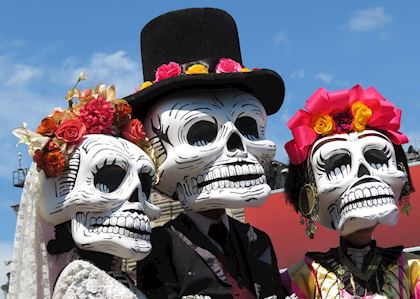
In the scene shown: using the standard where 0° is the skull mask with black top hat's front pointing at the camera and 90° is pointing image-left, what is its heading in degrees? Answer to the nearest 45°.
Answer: approximately 315°

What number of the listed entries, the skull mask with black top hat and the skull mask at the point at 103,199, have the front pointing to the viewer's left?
0

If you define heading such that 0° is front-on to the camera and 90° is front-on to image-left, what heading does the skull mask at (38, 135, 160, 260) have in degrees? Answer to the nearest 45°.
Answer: approximately 315°

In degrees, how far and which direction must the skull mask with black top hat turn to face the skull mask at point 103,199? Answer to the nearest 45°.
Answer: approximately 135° to its right

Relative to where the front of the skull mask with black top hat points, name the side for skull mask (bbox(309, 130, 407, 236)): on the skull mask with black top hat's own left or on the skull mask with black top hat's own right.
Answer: on the skull mask with black top hat's own left

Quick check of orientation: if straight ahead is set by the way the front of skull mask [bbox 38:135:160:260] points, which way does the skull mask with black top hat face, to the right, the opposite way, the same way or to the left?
the same way
